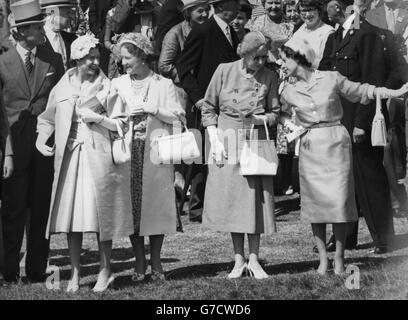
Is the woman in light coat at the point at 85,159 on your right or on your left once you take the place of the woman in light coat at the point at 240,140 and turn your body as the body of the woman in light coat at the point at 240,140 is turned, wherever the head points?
on your right

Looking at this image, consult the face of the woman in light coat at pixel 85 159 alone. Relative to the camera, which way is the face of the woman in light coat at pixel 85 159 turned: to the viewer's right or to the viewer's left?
to the viewer's right

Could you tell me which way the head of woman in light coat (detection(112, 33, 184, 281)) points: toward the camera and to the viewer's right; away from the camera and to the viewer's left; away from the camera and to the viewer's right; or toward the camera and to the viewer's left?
toward the camera and to the viewer's left

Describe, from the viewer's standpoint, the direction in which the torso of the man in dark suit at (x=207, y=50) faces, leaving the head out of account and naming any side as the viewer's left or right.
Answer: facing the viewer and to the right of the viewer

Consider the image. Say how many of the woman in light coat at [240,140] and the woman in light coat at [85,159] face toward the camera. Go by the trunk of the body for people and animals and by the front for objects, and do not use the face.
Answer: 2
